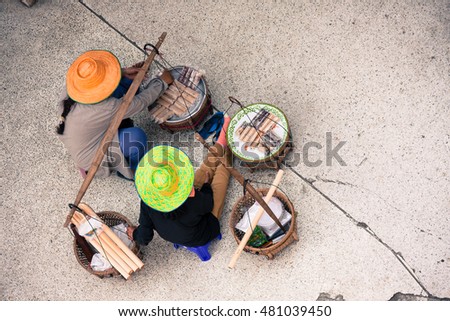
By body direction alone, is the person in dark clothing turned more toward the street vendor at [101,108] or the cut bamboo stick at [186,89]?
the cut bamboo stick

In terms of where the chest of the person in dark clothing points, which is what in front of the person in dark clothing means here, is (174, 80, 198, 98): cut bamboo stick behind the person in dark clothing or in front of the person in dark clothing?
in front

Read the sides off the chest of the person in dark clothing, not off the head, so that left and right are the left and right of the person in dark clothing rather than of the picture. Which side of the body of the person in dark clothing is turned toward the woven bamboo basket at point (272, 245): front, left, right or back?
right

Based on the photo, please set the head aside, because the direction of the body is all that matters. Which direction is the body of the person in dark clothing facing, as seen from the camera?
away from the camera

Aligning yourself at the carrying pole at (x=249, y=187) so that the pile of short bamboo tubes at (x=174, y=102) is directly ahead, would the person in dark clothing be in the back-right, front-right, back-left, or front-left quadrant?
front-left

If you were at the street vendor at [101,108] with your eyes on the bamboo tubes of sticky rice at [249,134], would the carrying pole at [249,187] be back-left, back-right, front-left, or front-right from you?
front-right

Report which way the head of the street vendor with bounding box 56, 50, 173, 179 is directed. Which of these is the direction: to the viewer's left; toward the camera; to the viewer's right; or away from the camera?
to the viewer's right
